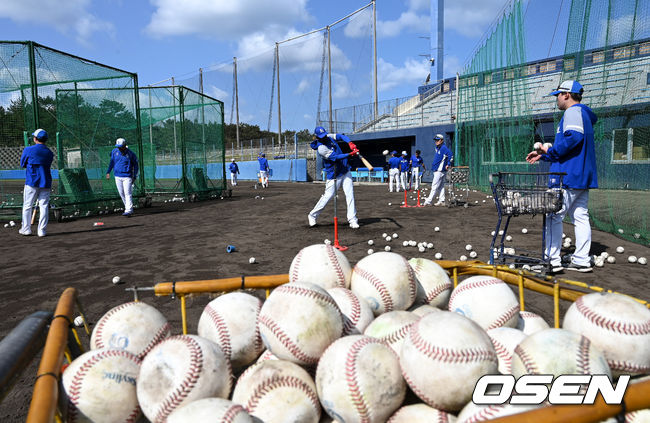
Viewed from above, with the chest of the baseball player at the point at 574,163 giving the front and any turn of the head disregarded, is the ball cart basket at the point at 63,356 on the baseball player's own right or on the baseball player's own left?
on the baseball player's own left

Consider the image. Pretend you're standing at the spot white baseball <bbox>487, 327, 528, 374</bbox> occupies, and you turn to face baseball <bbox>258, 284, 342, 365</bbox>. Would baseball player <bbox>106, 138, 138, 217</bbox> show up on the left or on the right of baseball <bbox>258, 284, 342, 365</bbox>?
right

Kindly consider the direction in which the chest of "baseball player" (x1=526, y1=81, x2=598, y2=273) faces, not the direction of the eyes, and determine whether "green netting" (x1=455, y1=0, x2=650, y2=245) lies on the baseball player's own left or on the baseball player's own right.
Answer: on the baseball player's own right

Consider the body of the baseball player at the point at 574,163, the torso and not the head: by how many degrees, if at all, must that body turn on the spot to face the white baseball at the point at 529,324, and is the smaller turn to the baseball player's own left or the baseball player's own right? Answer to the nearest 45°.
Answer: approximately 90° to the baseball player's own left

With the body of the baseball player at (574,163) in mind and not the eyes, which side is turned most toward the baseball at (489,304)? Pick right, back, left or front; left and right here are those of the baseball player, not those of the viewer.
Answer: left

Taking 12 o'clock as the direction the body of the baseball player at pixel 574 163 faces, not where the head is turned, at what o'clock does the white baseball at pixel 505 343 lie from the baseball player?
The white baseball is roughly at 9 o'clock from the baseball player.

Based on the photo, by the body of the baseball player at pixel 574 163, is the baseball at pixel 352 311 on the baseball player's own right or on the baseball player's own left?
on the baseball player's own left

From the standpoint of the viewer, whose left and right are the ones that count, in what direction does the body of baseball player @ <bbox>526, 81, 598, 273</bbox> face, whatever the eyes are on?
facing to the left of the viewer
